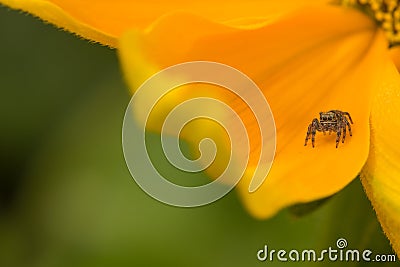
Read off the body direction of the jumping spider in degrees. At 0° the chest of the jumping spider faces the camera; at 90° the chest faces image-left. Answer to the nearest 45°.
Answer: approximately 45°
